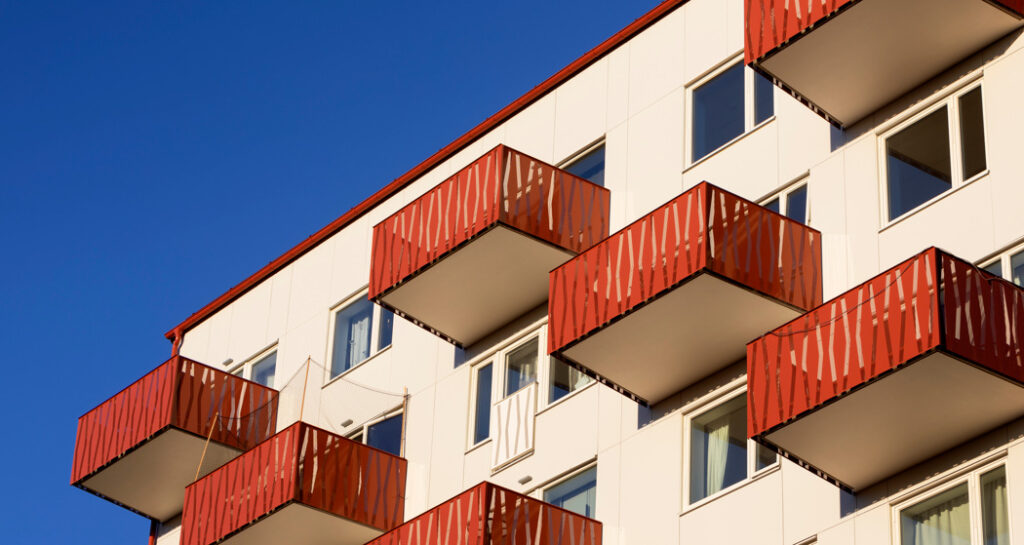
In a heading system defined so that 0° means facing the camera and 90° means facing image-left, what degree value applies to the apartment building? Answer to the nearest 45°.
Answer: approximately 45°
